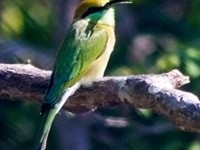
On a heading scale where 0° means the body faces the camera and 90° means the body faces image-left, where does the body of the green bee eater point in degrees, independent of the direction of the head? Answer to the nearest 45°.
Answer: approximately 270°
